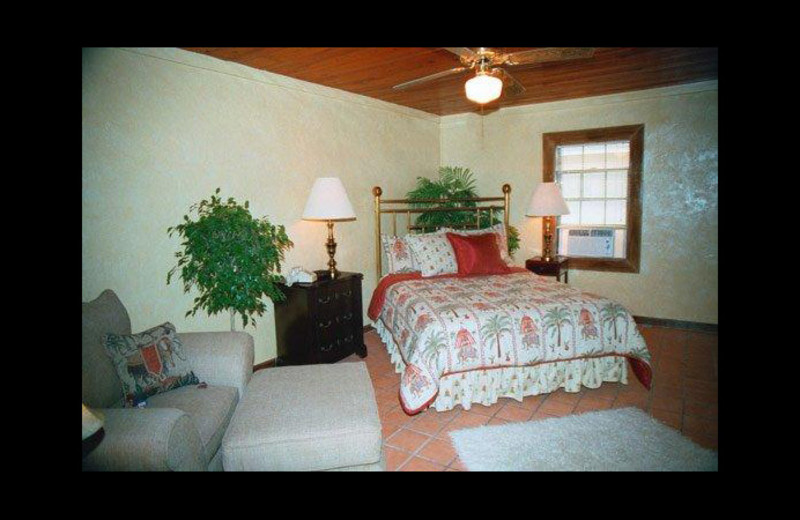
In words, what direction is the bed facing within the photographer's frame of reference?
facing the viewer and to the right of the viewer

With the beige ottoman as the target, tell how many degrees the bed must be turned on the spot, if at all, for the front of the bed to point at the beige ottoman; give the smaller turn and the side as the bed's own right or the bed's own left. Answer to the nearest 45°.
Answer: approximately 90° to the bed's own right

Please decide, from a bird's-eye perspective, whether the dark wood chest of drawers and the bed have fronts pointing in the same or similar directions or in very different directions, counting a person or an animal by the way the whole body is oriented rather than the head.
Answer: same or similar directions

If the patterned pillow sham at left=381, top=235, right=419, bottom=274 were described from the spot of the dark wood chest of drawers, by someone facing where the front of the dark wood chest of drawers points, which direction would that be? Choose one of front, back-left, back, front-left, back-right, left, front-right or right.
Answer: left

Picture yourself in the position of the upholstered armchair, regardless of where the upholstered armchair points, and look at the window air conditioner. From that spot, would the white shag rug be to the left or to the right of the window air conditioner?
right

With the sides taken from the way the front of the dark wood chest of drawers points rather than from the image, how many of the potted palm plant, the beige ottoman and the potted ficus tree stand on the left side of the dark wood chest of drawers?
1

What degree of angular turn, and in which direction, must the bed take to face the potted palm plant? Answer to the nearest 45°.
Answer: approximately 135° to its left

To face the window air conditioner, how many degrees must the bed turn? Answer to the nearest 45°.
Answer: approximately 135° to its left

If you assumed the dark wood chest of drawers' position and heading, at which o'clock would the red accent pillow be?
The red accent pillow is roughly at 10 o'clock from the dark wood chest of drawers.

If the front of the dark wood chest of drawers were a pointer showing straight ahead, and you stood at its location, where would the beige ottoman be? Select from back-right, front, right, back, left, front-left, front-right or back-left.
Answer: front-right

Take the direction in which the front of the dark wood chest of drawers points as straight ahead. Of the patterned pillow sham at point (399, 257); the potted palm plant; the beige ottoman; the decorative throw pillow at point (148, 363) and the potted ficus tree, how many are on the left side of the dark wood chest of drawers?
2

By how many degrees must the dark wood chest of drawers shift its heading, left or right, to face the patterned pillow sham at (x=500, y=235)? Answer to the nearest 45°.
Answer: approximately 45° to its left

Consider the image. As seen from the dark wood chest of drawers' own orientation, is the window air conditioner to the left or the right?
on its left

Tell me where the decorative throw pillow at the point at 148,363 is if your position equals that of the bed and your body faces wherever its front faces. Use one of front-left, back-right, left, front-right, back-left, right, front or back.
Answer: right

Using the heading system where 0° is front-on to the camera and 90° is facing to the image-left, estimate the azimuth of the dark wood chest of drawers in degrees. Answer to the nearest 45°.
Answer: approximately 315°

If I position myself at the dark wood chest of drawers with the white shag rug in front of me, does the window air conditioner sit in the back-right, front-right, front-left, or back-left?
front-left

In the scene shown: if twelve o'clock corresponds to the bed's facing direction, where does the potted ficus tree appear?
The potted ficus tree is roughly at 4 o'clock from the bed.

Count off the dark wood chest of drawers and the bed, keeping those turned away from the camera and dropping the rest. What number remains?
0

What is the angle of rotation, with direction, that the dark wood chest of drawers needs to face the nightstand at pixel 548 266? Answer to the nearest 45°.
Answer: approximately 45° to its left
